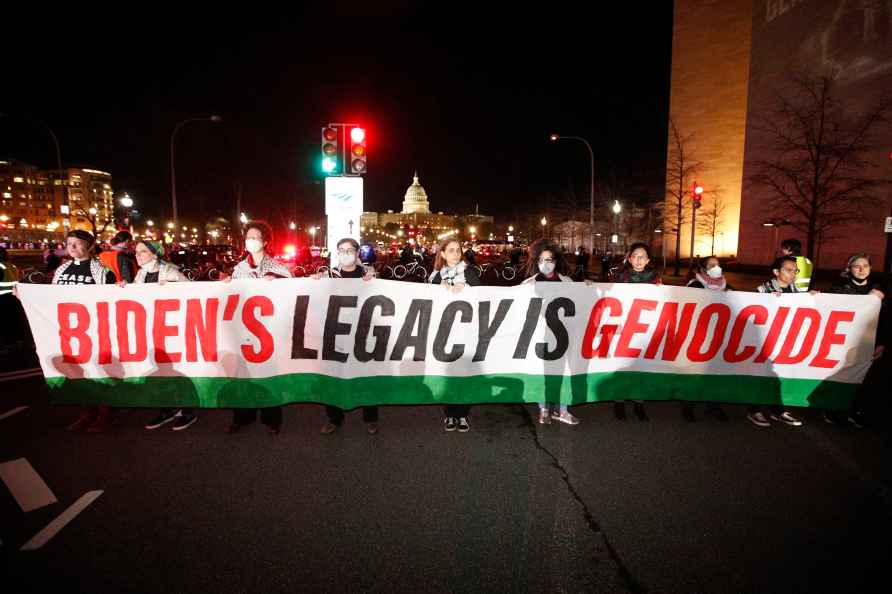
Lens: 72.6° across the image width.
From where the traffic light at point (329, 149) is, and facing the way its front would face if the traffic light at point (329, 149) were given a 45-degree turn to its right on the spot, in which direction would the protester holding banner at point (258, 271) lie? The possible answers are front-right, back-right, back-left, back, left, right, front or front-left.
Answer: front-left

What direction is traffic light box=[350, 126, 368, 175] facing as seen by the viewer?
toward the camera

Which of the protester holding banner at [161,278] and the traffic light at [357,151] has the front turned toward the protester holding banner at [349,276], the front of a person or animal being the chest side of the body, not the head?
the traffic light

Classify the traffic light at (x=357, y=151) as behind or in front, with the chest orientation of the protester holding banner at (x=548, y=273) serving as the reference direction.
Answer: behind

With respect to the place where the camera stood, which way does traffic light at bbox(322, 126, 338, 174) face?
facing the viewer

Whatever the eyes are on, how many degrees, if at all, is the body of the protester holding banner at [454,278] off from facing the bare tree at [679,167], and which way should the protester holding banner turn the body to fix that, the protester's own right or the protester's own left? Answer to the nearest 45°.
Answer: approximately 135° to the protester's own left

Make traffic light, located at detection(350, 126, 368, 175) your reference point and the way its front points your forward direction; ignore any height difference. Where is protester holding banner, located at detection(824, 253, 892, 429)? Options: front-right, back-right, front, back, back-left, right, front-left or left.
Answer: front-left

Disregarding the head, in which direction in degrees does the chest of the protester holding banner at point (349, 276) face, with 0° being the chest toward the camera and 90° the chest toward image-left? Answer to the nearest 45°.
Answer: approximately 0°

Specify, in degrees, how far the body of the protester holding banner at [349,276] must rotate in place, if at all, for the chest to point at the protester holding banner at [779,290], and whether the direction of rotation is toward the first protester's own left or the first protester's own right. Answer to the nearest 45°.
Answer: approximately 90° to the first protester's own left

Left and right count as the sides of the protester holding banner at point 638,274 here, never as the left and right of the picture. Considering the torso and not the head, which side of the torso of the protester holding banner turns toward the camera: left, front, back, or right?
front

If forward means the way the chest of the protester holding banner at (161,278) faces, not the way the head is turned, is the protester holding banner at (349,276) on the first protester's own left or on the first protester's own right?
on the first protester's own left

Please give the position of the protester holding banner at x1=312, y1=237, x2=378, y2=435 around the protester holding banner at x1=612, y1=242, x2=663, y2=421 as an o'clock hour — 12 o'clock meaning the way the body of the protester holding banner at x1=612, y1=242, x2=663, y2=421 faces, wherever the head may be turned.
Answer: the protester holding banner at x1=312, y1=237, x2=378, y2=435 is roughly at 2 o'clock from the protester holding banner at x1=612, y1=242, x2=663, y2=421.

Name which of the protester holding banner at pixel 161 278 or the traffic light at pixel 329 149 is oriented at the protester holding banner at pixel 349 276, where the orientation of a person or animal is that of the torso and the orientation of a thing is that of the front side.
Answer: the traffic light

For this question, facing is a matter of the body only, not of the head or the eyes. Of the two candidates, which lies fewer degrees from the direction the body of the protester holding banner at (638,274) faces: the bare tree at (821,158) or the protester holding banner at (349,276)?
the protester holding banner

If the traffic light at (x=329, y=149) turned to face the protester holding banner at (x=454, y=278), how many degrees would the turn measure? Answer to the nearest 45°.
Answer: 0° — it already faces them

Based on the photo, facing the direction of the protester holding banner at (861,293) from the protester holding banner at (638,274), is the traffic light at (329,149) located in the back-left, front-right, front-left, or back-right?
back-left
